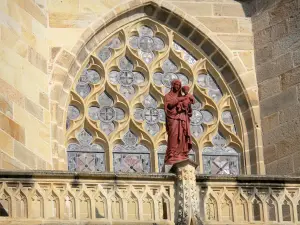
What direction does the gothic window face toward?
toward the camera

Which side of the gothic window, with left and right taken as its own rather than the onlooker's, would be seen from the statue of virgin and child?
front
